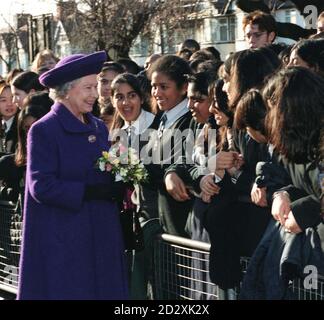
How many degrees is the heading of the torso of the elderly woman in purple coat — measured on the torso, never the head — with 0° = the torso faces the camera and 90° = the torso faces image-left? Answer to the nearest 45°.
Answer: approximately 315°

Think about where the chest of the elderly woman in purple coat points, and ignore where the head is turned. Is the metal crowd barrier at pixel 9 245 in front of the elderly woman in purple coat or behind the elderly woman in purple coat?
behind

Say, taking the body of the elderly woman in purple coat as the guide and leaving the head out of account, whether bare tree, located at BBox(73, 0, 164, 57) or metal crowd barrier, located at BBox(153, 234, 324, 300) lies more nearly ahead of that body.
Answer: the metal crowd barrier

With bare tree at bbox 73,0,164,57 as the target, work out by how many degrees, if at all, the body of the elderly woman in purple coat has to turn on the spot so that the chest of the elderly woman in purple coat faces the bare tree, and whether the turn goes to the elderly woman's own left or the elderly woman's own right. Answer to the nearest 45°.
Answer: approximately 135° to the elderly woman's own left

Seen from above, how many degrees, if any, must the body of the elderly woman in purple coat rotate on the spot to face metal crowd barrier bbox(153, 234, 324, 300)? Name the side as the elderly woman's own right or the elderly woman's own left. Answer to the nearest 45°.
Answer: approximately 45° to the elderly woman's own left
